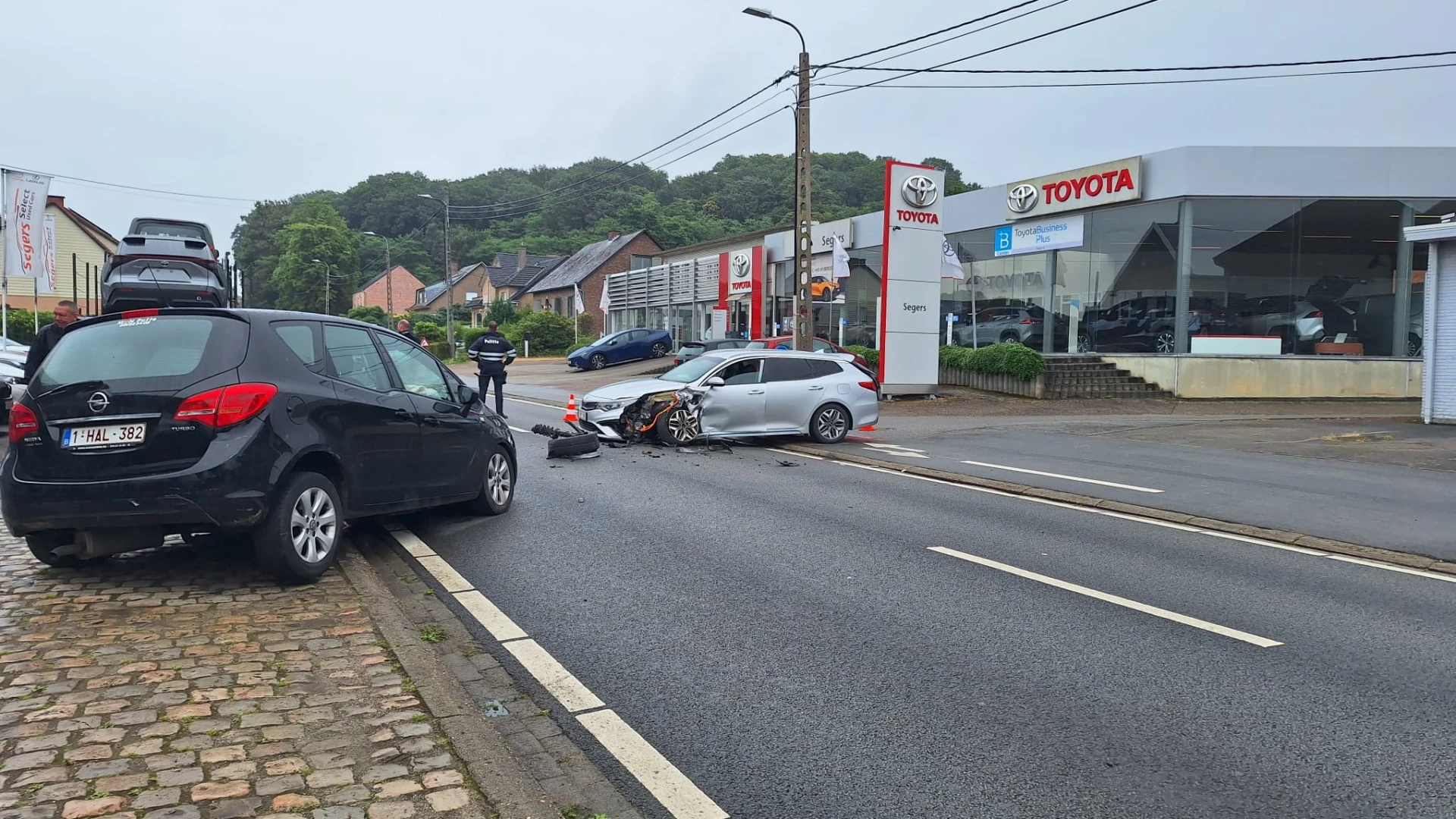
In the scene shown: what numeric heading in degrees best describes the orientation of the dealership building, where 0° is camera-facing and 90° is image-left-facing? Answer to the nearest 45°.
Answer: approximately 45°

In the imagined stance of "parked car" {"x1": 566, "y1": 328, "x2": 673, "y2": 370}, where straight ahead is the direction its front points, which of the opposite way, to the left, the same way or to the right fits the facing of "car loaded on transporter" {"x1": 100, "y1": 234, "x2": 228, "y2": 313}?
to the right

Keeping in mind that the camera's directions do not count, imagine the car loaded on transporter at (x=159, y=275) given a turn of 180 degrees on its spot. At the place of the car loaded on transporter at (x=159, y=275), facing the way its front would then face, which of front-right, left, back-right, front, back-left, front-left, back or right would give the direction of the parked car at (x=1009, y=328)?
left

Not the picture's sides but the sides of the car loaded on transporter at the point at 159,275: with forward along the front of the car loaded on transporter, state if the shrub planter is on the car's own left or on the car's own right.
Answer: on the car's own right

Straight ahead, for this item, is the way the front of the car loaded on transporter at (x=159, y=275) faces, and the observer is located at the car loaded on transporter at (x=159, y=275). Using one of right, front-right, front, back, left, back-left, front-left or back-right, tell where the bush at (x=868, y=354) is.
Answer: right

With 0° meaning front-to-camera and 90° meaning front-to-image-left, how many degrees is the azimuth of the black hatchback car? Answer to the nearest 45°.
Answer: approximately 225°

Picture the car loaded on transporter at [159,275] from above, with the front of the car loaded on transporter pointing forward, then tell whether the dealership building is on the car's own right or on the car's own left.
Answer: on the car's own right

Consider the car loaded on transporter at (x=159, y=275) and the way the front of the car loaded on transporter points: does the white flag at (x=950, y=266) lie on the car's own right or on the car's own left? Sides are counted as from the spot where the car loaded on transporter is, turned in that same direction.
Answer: on the car's own right

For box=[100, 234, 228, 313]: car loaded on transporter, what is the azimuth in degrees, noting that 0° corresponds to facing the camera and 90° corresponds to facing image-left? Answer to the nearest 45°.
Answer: approximately 180°
